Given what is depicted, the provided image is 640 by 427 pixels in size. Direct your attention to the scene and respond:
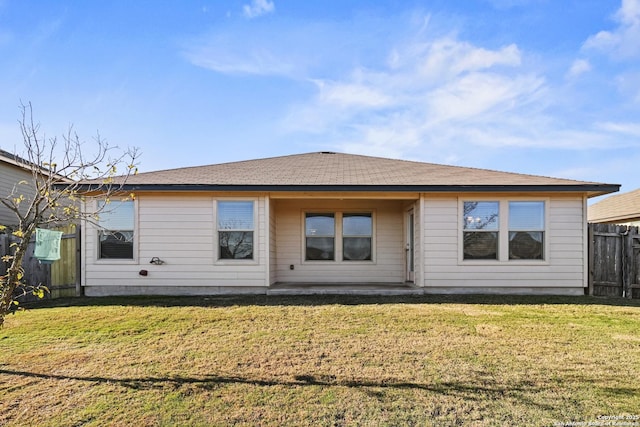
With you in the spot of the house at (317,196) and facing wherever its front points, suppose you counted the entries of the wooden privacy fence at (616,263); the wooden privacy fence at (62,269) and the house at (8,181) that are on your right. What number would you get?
1

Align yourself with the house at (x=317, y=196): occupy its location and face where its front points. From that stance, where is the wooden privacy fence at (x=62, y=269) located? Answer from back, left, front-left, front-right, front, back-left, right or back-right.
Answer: left

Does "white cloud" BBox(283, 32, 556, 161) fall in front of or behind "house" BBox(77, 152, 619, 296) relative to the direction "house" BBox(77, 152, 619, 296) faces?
in front

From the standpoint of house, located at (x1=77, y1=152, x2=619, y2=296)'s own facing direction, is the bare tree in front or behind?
behind

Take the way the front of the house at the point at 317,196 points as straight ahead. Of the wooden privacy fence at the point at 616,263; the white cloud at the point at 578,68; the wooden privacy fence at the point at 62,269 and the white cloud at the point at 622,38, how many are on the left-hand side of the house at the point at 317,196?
1

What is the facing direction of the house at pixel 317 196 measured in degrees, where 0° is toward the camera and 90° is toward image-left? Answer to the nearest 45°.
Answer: approximately 180°

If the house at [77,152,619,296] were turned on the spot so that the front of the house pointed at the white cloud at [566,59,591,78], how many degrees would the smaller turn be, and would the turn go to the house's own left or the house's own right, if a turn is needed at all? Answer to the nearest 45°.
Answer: approximately 45° to the house's own right

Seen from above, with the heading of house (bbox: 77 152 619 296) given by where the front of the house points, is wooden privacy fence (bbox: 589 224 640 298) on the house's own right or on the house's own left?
on the house's own right

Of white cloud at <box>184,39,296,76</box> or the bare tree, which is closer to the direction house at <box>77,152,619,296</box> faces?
the white cloud

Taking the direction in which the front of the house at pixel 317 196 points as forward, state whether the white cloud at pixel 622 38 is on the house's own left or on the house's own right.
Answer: on the house's own right
